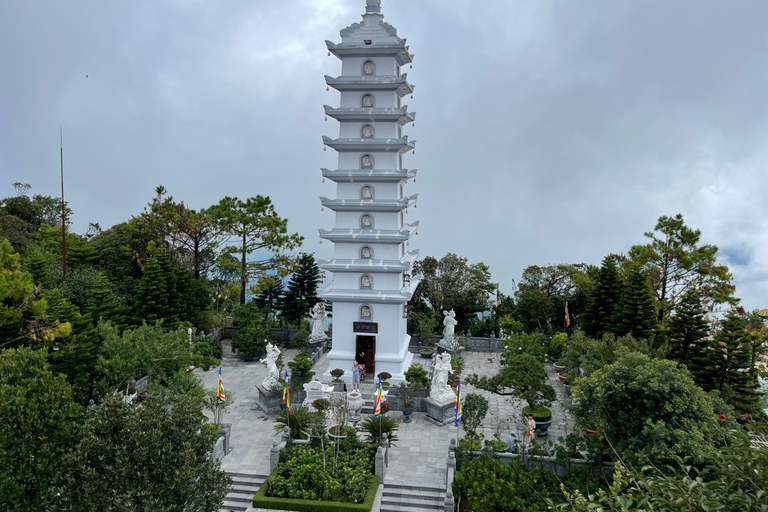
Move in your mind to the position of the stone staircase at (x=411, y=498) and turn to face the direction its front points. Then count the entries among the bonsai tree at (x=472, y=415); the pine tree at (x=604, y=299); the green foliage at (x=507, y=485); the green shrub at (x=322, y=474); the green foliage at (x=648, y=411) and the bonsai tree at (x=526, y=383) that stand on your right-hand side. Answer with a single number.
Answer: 1

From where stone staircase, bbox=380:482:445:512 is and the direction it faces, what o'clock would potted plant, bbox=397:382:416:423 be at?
The potted plant is roughly at 6 o'clock from the stone staircase.

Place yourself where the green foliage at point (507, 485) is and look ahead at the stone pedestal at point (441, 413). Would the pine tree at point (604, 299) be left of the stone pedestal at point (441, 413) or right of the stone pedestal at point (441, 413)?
right

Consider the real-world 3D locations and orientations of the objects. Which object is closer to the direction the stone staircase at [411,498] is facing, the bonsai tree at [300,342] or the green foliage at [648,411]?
the green foliage

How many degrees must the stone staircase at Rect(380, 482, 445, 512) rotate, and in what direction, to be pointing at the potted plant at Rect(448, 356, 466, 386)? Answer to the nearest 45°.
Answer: approximately 180°

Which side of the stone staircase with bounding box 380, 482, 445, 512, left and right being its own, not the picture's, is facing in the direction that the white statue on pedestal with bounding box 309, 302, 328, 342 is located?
back

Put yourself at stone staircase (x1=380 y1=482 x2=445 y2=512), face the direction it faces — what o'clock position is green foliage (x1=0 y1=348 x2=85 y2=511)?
The green foliage is roughly at 2 o'clock from the stone staircase.

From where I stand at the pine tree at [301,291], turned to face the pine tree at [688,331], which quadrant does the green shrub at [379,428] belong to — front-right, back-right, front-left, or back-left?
front-right

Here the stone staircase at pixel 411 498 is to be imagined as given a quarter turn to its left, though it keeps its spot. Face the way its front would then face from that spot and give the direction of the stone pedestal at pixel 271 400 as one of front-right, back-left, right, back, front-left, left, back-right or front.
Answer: back-left

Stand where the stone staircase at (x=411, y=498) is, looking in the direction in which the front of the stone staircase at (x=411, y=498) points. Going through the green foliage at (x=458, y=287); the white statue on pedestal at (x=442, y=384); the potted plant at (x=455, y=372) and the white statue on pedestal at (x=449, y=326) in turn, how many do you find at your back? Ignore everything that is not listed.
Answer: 4

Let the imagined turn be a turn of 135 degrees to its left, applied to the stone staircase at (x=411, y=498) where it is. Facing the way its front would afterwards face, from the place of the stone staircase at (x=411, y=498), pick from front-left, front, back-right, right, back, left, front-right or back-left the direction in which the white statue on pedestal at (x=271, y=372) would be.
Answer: left

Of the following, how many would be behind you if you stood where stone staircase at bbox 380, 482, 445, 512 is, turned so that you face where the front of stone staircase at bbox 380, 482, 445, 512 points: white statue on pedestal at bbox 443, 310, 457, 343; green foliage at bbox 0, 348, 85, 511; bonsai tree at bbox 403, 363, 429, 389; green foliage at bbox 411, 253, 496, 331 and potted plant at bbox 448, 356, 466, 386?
4

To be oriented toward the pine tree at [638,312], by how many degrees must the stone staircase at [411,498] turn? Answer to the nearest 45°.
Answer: approximately 135° to its left

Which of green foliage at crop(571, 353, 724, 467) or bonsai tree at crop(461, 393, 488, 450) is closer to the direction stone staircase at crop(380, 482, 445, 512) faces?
the green foliage

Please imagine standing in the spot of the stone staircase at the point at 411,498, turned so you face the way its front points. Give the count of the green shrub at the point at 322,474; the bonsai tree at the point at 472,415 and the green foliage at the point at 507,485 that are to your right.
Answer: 1

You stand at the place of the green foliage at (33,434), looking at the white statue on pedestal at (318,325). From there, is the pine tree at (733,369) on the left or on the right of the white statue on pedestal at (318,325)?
right

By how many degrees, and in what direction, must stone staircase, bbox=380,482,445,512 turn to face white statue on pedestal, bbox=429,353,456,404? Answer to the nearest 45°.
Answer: approximately 180°

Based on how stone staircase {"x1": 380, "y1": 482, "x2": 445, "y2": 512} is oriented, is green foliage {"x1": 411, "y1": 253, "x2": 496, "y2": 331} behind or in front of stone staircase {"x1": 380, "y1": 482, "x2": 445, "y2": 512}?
behind

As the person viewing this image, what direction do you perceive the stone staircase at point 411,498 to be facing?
facing the viewer

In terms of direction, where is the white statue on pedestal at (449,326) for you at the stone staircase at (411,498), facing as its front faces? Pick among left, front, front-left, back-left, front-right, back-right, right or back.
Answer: back

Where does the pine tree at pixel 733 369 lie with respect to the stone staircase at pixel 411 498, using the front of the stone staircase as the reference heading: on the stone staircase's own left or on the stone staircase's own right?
on the stone staircase's own left
